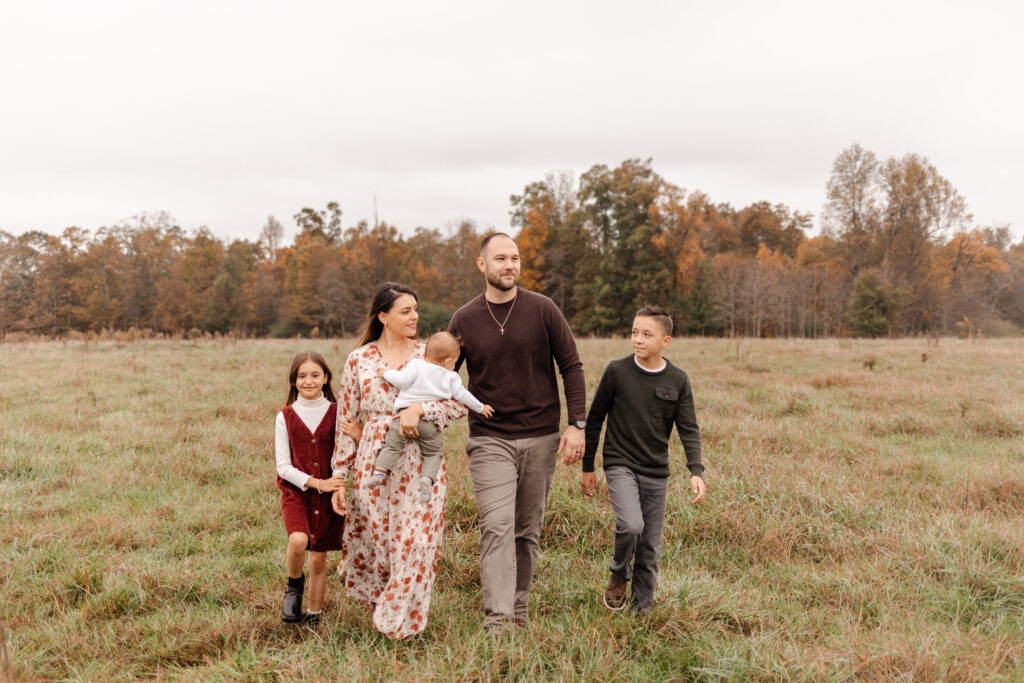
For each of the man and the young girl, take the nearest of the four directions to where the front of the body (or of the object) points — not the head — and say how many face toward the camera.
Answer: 2

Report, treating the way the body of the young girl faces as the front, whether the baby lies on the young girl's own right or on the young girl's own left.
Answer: on the young girl's own left

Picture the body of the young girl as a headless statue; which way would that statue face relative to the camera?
toward the camera

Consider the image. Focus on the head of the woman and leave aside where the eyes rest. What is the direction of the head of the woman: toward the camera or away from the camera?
toward the camera

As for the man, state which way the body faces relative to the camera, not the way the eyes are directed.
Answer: toward the camera

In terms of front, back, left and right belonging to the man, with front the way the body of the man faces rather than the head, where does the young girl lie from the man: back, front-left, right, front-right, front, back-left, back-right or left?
right

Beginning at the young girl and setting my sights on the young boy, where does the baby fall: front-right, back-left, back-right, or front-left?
front-right
